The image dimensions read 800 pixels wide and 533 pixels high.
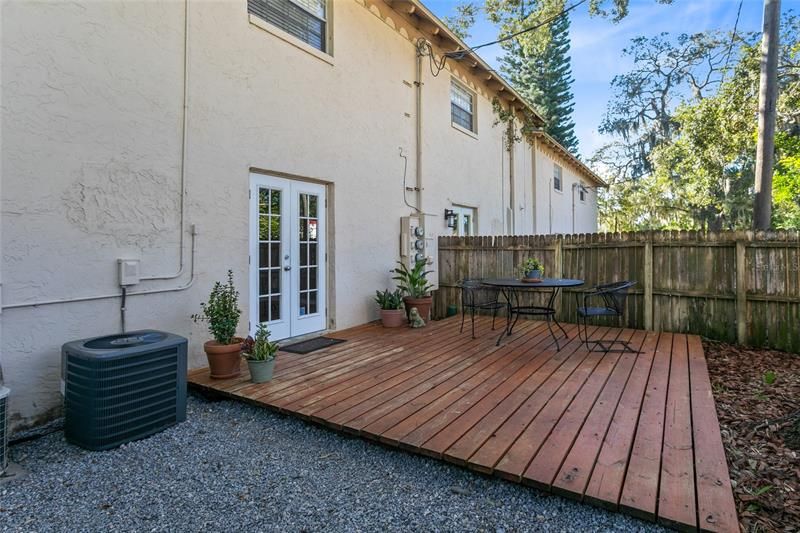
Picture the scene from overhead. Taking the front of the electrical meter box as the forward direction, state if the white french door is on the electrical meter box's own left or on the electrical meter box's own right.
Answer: on the electrical meter box's own right

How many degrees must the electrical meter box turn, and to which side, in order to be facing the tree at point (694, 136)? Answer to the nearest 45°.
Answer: approximately 90° to its left

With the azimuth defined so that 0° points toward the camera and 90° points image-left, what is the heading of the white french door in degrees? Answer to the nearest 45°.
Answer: approximately 315°

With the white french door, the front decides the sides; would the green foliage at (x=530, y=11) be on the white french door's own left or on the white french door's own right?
on the white french door's own left

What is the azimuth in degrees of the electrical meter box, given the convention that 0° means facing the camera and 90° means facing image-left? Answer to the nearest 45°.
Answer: approximately 315°

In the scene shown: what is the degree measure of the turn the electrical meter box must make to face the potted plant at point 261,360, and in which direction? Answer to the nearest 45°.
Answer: approximately 45° to its right

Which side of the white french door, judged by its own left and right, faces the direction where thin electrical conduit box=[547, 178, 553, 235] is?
left

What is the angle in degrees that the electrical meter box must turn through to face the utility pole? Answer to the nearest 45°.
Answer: approximately 45° to its left

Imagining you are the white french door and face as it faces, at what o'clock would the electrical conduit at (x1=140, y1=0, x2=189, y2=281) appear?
The electrical conduit is roughly at 3 o'clock from the white french door.
